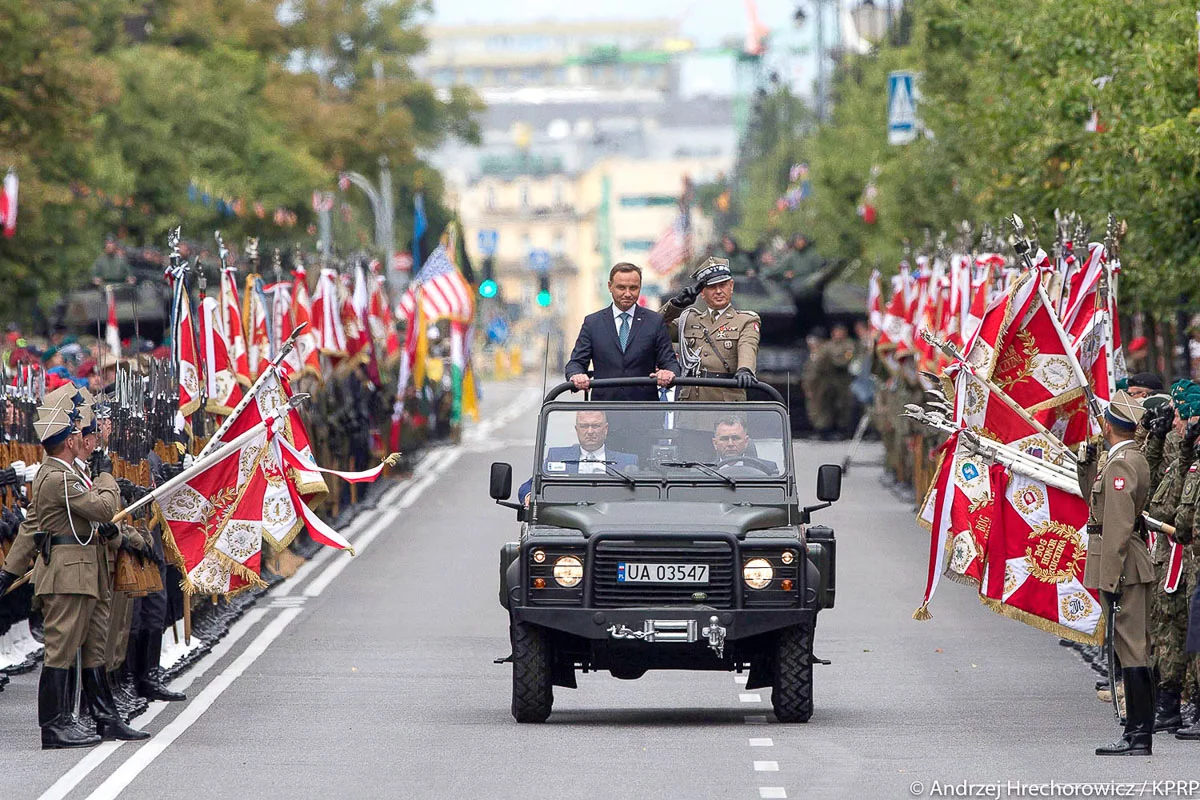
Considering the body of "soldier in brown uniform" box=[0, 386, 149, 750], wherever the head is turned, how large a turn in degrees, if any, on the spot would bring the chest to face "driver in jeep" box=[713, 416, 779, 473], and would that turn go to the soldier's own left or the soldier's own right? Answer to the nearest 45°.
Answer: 0° — they already face them

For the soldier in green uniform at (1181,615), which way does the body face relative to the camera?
to the viewer's left

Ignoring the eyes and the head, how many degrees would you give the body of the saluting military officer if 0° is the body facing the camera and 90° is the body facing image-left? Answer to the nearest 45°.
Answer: approximately 0°

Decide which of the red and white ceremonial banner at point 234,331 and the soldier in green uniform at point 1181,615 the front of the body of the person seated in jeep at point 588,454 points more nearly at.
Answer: the soldier in green uniform

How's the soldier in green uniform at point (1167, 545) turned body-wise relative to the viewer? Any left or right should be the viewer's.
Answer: facing to the left of the viewer

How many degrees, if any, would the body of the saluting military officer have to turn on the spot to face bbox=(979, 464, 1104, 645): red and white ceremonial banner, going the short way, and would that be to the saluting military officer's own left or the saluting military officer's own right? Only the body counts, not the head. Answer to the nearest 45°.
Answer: approximately 90° to the saluting military officer's own left

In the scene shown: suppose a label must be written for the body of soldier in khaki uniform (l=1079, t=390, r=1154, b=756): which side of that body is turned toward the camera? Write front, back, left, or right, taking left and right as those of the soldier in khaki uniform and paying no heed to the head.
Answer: left

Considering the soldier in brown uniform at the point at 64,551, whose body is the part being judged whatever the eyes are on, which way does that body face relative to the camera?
to the viewer's right

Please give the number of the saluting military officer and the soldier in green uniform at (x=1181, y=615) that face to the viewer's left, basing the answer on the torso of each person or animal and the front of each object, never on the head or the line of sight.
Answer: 1
